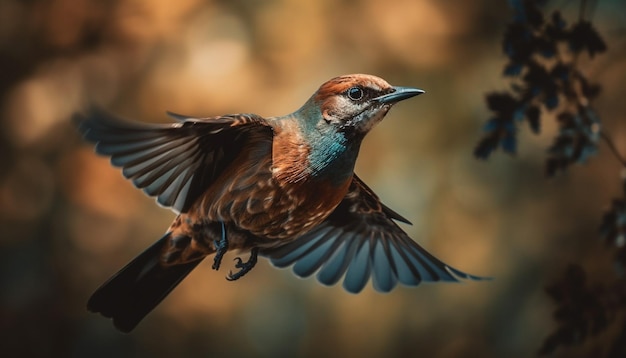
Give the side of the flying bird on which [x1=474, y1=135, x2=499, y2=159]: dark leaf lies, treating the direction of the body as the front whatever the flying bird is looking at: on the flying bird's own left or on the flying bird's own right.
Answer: on the flying bird's own left

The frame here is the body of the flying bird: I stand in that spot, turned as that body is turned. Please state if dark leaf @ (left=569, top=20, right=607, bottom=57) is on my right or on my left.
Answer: on my left

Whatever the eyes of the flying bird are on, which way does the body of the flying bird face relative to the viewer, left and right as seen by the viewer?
facing the viewer and to the right of the viewer
